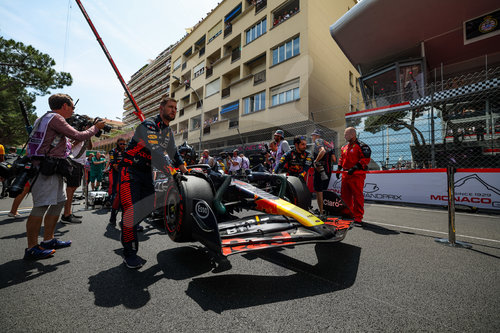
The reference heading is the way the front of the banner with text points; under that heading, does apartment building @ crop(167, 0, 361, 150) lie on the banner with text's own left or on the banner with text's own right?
on the banner with text's own right

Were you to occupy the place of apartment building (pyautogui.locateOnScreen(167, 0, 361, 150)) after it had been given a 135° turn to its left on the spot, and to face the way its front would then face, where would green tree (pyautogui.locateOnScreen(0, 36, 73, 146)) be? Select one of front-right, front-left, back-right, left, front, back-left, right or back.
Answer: back

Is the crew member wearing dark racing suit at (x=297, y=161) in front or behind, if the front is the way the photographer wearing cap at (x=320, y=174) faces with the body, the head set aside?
in front

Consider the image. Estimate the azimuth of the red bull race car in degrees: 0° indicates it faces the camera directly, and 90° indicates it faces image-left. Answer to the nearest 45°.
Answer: approximately 315°

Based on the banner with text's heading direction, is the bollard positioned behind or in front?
in front

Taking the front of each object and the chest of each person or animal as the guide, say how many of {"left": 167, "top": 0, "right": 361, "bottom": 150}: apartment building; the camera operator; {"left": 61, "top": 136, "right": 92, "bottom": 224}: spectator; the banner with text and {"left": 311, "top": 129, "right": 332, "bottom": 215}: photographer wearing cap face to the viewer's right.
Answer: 2

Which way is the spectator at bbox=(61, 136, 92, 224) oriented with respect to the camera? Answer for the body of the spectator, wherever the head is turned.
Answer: to the viewer's right

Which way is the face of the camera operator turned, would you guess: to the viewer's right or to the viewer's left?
to the viewer's right

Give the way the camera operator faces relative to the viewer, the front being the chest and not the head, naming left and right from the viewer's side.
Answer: facing to the right of the viewer
